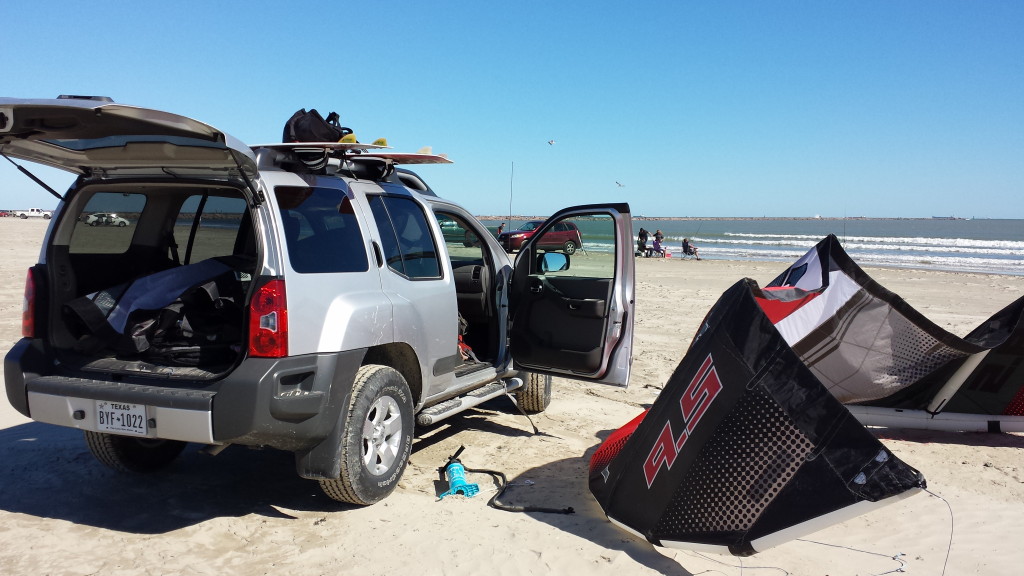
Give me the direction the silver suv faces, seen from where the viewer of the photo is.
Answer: facing away from the viewer and to the right of the viewer

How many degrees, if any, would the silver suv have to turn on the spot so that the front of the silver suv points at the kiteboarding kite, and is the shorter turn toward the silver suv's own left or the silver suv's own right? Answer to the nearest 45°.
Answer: approximately 90° to the silver suv's own right

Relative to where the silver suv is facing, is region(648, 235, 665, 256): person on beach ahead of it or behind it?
ahead
